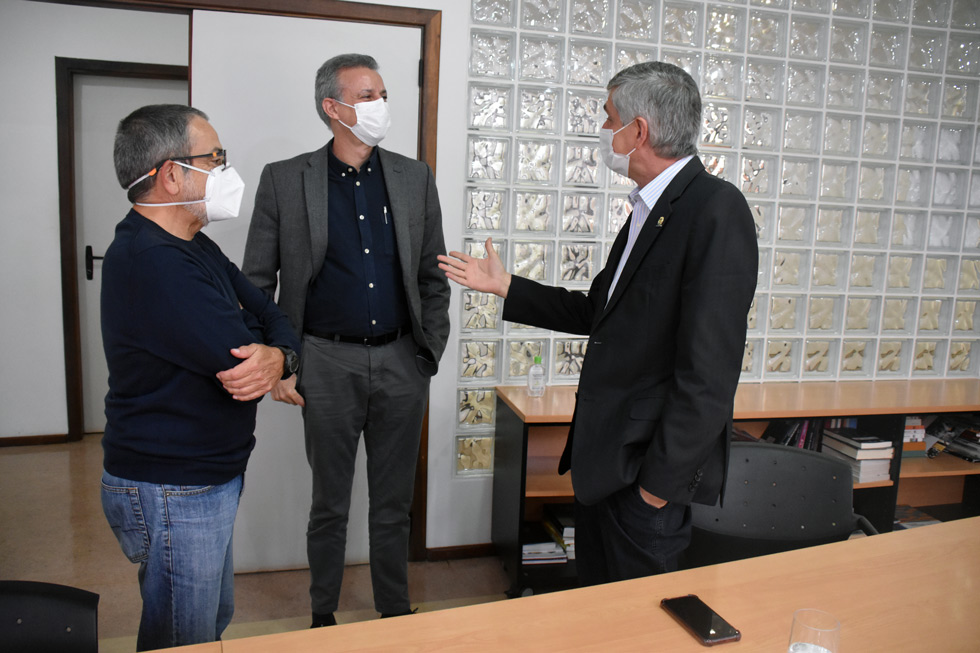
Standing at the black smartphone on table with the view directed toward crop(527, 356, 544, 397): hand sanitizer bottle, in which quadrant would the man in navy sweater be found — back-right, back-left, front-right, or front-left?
front-left

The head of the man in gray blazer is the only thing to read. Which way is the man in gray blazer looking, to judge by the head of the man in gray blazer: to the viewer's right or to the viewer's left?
to the viewer's right

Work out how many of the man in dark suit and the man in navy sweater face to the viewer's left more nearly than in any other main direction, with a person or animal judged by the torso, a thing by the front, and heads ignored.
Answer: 1

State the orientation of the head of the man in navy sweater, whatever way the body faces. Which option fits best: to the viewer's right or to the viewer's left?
to the viewer's right

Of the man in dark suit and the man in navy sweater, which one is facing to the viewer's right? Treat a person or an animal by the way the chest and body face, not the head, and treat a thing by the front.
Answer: the man in navy sweater

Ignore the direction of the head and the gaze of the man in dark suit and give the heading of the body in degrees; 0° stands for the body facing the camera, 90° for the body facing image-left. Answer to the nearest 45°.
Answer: approximately 90°

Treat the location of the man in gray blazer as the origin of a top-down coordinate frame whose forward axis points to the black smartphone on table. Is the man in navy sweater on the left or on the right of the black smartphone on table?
right

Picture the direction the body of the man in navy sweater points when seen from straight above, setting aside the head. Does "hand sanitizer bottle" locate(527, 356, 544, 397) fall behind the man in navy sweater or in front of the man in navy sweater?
in front

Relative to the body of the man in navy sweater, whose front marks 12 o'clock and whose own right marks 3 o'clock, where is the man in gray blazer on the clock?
The man in gray blazer is roughly at 10 o'clock from the man in navy sweater.

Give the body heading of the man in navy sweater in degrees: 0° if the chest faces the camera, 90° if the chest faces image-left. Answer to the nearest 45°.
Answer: approximately 270°
